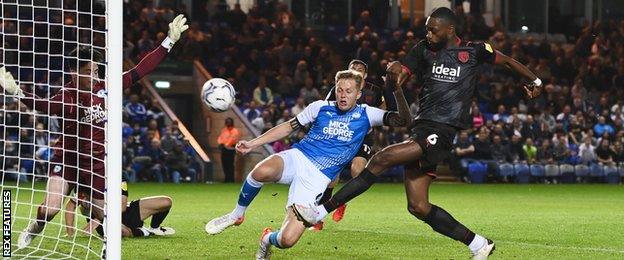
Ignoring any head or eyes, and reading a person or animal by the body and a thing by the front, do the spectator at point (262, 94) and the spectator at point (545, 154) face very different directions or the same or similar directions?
same or similar directions

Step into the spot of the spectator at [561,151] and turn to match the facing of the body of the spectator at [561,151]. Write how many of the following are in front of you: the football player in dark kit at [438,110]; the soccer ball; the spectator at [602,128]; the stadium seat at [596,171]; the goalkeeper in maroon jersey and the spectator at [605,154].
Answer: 3

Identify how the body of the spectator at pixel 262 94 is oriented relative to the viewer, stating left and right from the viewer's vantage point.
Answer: facing the viewer

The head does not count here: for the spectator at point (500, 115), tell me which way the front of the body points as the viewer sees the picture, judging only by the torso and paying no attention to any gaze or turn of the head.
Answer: toward the camera

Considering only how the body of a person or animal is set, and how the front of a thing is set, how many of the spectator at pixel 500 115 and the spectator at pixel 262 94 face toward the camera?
2

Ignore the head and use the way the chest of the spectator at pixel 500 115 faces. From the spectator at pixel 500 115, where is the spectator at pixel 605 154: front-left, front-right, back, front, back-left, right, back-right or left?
left

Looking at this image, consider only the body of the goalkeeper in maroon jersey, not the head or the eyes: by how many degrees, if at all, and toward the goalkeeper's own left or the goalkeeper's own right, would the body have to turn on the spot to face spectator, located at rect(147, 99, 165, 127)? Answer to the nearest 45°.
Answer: approximately 135° to the goalkeeper's own left

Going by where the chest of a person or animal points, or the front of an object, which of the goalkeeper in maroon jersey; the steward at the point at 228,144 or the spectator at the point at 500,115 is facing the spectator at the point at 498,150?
the spectator at the point at 500,115

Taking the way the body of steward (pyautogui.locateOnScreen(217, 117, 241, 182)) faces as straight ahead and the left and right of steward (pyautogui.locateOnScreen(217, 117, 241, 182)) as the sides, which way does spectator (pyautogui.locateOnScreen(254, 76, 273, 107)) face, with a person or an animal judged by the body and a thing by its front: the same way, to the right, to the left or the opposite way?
the same way

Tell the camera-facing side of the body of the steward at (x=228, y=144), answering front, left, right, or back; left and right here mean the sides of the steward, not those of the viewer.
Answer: front

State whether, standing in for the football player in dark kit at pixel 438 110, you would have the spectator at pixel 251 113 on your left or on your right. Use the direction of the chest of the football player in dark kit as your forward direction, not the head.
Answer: on your right

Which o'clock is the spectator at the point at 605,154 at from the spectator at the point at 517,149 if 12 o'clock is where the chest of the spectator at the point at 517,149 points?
the spectator at the point at 605,154 is roughly at 8 o'clock from the spectator at the point at 517,149.

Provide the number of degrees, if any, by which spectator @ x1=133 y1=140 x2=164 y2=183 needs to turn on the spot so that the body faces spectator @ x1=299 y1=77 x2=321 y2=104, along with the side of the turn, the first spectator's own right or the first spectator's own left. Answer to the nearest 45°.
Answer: approximately 135° to the first spectator's own left

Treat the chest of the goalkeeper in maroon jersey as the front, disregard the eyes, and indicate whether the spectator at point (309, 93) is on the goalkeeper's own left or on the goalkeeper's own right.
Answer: on the goalkeeper's own left

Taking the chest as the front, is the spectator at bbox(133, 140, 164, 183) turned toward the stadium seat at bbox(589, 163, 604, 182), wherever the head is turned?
no

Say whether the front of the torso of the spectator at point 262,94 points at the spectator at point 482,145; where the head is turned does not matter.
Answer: no

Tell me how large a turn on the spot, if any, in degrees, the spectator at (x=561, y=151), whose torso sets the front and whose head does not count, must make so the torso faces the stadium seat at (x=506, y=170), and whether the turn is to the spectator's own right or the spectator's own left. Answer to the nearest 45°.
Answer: approximately 45° to the spectator's own right
